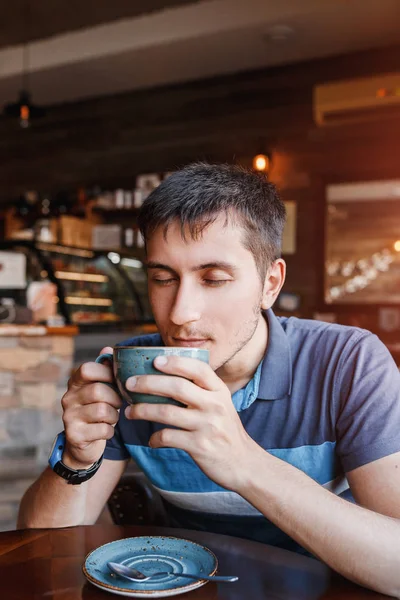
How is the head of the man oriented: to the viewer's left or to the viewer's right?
to the viewer's left

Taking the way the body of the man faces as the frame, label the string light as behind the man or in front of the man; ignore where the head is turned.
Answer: behind

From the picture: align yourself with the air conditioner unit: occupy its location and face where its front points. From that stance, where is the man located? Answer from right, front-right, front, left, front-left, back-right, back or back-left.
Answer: front-left

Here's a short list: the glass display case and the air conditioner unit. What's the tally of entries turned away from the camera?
0

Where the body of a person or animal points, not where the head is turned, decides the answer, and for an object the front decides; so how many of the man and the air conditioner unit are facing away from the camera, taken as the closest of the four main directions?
0

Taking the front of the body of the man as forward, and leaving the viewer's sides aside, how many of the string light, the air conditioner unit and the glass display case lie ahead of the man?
0

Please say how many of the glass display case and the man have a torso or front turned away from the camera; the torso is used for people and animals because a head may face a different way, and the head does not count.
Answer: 0

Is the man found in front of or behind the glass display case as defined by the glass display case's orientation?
in front

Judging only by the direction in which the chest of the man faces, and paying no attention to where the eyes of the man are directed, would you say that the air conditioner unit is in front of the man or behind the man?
behind

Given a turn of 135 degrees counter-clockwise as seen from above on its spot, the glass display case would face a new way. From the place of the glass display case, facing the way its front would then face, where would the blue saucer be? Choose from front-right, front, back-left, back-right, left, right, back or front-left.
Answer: back

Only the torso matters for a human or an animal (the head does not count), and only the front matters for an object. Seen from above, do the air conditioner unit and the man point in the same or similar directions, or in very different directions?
same or similar directions

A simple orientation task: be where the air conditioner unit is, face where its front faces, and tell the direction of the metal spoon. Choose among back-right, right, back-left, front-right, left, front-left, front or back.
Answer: front-left

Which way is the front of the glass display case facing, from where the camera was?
facing the viewer and to the right of the viewer

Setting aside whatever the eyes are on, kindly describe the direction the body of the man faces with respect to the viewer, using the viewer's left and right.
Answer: facing the viewer and to the left of the viewer

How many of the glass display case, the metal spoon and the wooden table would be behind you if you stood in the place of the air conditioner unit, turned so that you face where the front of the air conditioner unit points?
0

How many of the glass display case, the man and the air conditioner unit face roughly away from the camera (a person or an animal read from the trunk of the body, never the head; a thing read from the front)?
0
